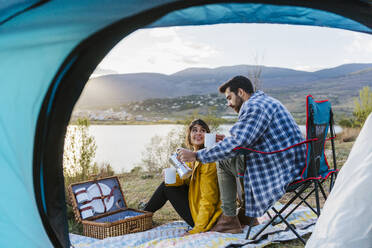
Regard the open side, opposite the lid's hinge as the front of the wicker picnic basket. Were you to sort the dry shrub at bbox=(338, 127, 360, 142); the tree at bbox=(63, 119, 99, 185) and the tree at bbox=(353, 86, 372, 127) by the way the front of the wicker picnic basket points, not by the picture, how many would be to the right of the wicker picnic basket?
0

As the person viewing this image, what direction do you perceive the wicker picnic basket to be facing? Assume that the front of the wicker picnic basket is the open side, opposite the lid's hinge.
facing the viewer and to the right of the viewer

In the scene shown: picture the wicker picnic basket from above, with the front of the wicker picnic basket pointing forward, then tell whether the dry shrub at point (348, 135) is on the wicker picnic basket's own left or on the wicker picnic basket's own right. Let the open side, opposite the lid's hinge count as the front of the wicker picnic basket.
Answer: on the wicker picnic basket's own left

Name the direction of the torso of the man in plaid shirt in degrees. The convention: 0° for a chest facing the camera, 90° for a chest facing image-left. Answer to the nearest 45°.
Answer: approximately 90°

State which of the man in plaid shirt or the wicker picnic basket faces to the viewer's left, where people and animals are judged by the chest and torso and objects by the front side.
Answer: the man in plaid shirt

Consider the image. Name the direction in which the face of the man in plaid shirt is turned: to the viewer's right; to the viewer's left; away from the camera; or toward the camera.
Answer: to the viewer's left

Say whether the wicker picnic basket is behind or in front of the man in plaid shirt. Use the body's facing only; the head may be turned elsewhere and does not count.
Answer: in front

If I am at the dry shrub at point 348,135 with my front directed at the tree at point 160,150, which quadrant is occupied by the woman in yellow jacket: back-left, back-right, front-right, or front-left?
front-left
